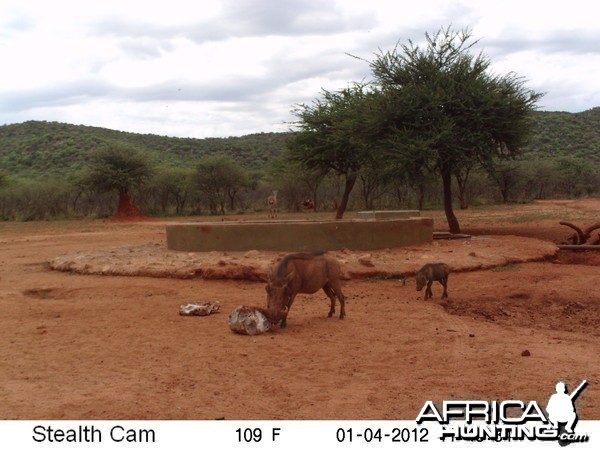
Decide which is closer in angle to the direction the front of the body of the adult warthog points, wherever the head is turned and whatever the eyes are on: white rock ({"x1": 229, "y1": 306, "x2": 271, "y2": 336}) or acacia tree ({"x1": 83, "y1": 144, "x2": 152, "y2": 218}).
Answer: the white rock

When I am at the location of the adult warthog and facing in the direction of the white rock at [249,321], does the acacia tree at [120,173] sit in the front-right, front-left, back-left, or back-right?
back-right

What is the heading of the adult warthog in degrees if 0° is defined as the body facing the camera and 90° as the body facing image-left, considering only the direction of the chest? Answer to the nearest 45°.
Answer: approximately 45°

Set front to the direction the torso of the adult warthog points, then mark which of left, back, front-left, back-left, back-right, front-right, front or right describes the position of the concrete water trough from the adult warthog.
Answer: back-right

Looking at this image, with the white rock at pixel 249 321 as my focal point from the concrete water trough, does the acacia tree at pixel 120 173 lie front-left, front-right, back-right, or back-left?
back-right

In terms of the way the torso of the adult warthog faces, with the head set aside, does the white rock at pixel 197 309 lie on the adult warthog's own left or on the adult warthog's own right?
on the adult warthog's own right

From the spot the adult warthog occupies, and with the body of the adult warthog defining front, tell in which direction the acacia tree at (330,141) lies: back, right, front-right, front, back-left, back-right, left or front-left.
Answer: back-right

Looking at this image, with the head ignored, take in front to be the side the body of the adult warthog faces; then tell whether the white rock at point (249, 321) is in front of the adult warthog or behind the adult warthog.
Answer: in front

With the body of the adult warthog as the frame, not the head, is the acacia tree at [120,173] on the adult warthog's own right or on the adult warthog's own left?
on the adult warthog's own right

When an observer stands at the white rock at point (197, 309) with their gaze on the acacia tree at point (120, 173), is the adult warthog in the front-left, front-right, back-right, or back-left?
back-right
